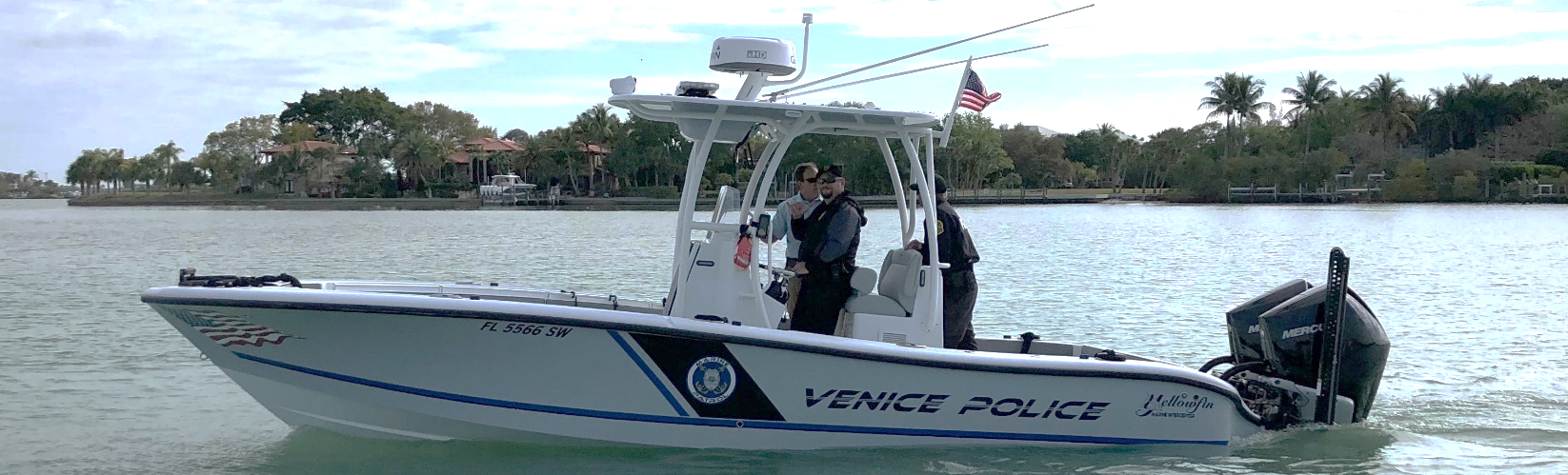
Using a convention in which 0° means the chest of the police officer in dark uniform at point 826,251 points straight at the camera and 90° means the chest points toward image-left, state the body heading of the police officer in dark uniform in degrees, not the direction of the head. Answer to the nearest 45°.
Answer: approximately 45°

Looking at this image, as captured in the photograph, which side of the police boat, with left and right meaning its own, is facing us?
left

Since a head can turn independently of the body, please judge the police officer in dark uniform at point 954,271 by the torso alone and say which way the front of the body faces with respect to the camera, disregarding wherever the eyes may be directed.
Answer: to the viewer's left

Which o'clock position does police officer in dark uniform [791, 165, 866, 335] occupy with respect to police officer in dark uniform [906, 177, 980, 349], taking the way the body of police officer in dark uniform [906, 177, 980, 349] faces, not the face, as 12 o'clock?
police officer in dark uniform [791, 165, 866, 335] is roughly at 11 o'clock from police officer in dark uniform [906, 177, 980, 349].
